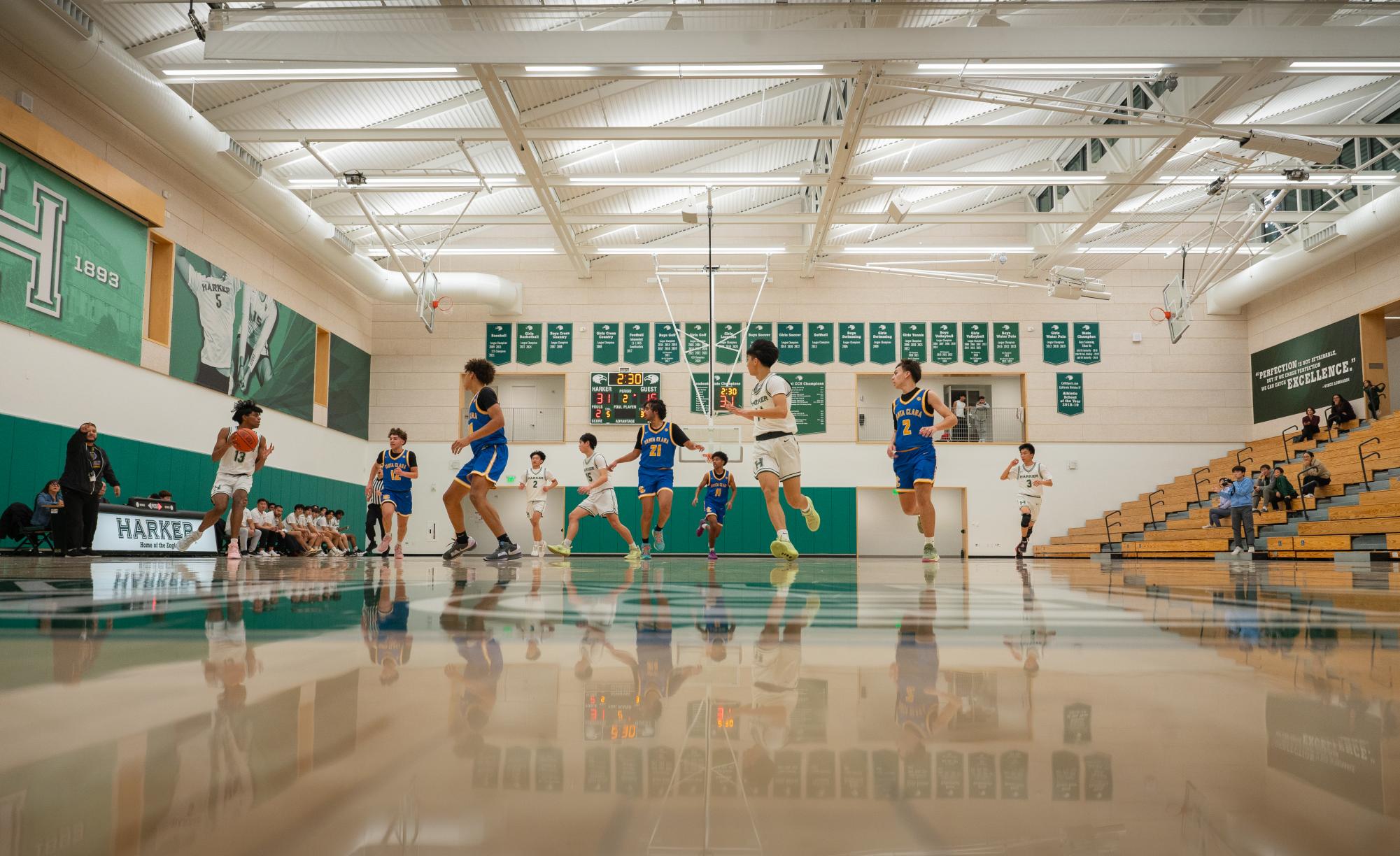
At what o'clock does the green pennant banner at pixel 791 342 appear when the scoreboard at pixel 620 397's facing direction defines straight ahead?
The green pennant banner is roughly at 9 o'clock from the scoreboard.

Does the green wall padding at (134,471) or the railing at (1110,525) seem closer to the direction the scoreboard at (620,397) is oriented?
the green wall padding

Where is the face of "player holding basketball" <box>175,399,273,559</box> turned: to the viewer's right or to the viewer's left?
to the viewer's right

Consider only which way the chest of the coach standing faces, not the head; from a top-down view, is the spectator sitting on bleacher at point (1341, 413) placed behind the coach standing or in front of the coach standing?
in front

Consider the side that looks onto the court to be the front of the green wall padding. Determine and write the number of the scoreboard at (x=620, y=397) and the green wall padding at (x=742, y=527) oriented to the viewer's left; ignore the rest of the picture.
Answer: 0

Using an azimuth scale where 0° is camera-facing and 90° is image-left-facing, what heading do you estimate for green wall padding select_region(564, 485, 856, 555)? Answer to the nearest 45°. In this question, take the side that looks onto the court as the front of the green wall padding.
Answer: approximately 0°

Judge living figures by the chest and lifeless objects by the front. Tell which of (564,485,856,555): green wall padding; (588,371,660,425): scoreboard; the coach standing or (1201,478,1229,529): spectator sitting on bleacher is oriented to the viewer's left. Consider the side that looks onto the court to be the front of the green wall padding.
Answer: the spectator sitting on bleacher

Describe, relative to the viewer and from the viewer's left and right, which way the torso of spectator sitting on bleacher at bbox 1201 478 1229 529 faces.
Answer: facing to the left of the viewer

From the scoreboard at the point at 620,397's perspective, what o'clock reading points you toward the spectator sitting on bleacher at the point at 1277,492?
The spectator sitting on bleacher is roughly at 10 o'clock from the scoreboard.

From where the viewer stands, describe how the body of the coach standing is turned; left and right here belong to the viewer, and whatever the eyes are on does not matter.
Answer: facing the viewer and to the right of the viewer

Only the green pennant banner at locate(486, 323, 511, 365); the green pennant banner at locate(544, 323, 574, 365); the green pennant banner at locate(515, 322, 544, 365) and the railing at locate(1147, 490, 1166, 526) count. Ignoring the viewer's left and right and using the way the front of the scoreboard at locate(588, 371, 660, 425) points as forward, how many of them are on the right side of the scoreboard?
3

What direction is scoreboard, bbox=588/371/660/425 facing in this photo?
toward the camera

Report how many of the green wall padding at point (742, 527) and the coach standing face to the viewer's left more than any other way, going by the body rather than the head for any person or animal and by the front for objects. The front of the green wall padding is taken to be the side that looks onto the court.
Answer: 0
